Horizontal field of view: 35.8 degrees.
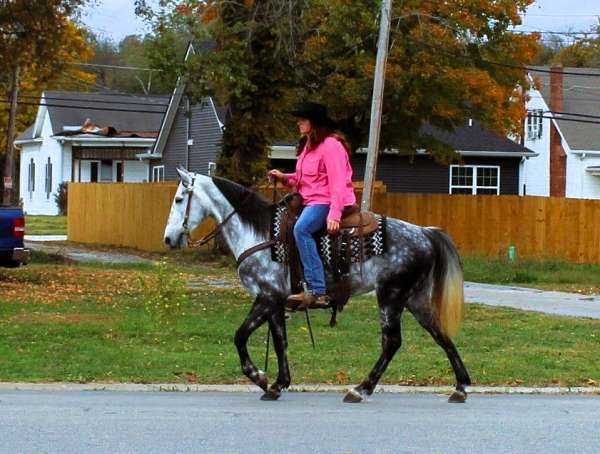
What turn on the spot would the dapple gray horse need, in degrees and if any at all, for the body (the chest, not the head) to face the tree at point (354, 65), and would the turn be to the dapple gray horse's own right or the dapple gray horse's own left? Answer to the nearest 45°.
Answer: approximately 90° to the dapple gray horse's own right

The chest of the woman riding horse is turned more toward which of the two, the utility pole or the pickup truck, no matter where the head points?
the pickup truck

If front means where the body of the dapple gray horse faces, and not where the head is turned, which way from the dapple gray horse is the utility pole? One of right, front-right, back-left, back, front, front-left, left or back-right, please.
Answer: right

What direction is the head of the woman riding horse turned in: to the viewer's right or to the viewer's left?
to the viewer's left

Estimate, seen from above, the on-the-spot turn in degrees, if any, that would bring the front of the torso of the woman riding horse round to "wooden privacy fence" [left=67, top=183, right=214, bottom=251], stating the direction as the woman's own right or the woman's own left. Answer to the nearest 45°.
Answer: approximately 90° to the woman's own right

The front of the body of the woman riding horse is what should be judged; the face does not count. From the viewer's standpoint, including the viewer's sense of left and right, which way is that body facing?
facing to the left of the viewer

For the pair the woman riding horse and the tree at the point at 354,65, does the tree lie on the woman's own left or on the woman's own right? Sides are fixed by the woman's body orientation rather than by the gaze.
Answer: on the woman's own right

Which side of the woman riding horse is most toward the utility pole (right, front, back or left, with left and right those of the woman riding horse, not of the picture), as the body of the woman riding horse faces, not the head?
right

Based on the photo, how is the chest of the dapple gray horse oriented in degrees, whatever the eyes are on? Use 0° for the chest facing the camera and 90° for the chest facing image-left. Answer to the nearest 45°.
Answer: approximately 90°

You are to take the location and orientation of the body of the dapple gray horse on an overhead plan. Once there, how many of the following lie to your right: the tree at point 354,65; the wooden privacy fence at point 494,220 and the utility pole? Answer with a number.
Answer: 3
